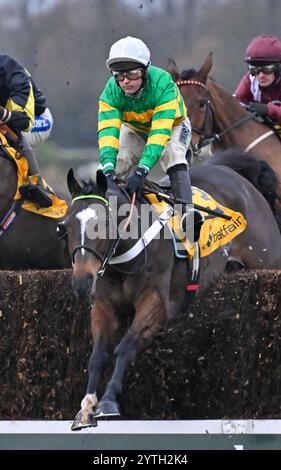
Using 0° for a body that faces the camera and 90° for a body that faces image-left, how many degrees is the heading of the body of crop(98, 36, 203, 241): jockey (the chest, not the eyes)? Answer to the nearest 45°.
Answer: approximately 45°

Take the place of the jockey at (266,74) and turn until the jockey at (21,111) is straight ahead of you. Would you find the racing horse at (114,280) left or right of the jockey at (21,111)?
left

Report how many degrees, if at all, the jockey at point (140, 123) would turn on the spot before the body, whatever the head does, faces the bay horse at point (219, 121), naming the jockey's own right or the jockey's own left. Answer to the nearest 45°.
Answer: approximately 135° to the jockey's own right

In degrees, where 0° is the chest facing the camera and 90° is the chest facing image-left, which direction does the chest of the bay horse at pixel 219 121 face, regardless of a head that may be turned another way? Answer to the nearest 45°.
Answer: approximately 45°

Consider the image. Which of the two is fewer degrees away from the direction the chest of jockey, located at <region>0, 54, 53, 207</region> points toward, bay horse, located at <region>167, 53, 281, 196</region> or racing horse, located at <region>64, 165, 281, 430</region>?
the racing horse

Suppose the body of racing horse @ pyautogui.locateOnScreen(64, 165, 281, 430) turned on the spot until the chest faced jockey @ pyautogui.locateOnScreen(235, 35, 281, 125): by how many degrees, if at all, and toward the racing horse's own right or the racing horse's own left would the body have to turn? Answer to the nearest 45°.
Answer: approximately 135° to the racing horse's own right

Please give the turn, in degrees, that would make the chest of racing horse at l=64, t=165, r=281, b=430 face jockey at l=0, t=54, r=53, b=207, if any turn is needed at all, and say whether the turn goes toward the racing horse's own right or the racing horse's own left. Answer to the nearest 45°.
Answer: approximately 135° to the racing horse's own right

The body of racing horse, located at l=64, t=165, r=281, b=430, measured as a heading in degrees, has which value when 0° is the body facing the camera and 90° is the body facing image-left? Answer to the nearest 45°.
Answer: approximately 45°
